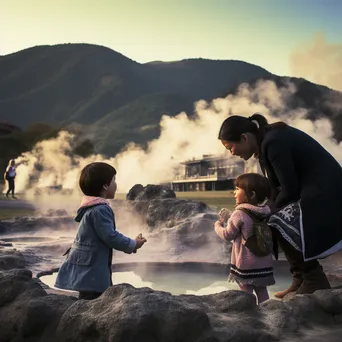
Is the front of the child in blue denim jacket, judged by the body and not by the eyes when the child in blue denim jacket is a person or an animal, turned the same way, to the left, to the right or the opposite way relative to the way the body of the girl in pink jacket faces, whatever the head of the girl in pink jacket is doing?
the opposite way

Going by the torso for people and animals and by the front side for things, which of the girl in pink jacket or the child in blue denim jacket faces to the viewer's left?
the girl in pink jacket

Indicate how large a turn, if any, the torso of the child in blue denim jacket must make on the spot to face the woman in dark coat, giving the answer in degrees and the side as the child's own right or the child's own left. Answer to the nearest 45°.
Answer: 0° — they already face them

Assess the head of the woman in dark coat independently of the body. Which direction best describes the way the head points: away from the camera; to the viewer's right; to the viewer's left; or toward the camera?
to the viewer's left

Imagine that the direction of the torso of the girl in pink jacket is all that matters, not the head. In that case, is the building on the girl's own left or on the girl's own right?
on the girl's own right

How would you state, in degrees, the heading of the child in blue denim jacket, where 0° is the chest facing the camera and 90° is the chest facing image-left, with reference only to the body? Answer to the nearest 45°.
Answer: approximately 270°

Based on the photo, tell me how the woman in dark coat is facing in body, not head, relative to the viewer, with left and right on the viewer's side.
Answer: facing to the left of the viewer

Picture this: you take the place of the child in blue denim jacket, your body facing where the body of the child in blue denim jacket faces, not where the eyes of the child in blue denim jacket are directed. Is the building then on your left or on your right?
on your left

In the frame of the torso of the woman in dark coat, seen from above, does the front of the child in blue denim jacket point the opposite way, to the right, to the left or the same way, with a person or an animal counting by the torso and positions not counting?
the opposite way

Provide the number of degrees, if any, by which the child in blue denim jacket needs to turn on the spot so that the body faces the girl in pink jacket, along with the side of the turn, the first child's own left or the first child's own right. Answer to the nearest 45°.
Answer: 0° — they already face them

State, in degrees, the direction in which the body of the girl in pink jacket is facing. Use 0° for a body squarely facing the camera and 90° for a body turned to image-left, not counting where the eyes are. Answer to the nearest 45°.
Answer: approximately 90°

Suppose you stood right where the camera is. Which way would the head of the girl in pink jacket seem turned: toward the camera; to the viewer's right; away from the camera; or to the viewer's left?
to the viewer's left

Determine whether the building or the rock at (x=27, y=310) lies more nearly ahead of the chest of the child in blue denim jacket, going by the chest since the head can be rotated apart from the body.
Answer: the building
